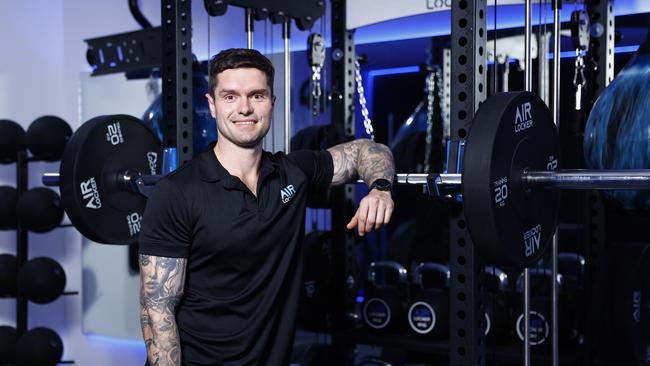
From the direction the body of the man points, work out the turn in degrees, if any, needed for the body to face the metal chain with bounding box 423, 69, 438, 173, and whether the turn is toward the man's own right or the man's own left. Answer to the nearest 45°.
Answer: approximately 90° to the man's own left

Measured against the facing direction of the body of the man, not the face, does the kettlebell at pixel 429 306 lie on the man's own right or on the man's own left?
on the man's own left

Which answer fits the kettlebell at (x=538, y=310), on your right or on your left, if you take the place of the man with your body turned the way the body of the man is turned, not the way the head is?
on your left

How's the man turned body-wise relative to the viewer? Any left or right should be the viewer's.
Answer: facing the viewer and to the right of the viewer

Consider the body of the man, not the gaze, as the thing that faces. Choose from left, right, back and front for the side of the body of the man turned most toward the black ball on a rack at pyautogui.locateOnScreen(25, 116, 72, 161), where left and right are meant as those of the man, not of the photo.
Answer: back

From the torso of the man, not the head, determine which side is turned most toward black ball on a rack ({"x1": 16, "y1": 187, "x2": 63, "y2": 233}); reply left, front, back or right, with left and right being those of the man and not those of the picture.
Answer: back
